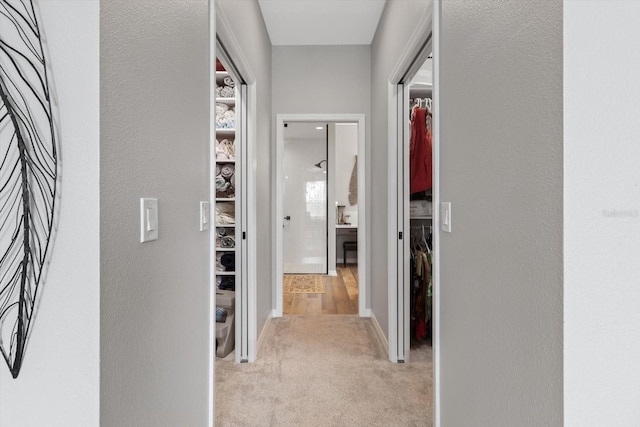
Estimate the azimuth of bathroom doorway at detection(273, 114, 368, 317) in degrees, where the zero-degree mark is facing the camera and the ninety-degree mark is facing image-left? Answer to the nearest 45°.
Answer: approximately 0°

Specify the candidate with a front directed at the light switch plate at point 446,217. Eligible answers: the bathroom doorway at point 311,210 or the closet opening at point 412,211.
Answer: the bathroom doorway

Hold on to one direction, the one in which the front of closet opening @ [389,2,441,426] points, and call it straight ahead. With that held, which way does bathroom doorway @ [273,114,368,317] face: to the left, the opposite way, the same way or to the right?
to the left

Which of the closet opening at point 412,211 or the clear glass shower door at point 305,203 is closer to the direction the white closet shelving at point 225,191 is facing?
the closet opening

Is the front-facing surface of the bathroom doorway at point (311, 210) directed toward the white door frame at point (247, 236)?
yes

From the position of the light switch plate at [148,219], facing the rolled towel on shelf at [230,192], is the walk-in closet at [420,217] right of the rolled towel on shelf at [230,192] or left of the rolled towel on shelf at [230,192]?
right

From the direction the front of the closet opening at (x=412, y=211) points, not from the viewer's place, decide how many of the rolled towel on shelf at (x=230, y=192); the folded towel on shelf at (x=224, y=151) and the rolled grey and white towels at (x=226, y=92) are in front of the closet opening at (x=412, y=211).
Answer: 3

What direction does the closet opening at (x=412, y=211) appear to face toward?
to the viewer's left
